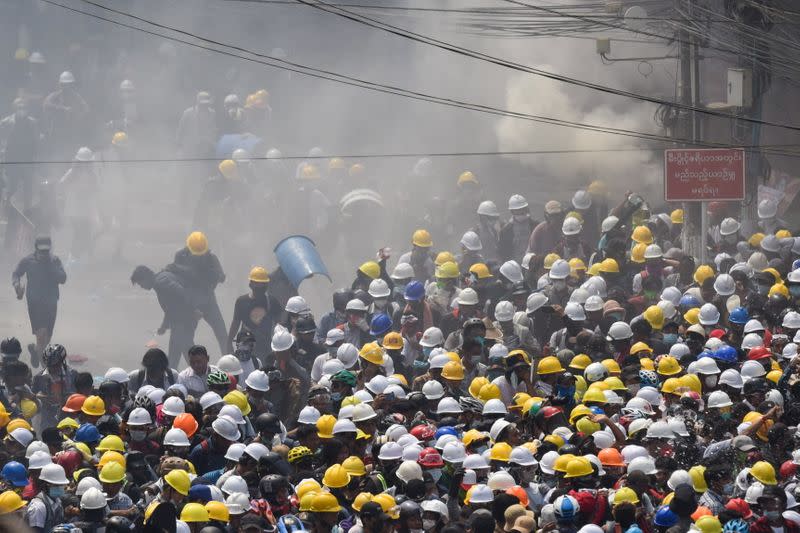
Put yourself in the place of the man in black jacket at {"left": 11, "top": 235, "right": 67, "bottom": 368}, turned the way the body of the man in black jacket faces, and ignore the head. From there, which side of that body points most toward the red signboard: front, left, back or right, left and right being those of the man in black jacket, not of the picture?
left

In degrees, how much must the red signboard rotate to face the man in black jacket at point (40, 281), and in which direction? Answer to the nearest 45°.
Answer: approximately 90° to its right

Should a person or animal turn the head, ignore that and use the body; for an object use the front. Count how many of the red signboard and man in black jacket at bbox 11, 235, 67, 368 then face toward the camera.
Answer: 2
